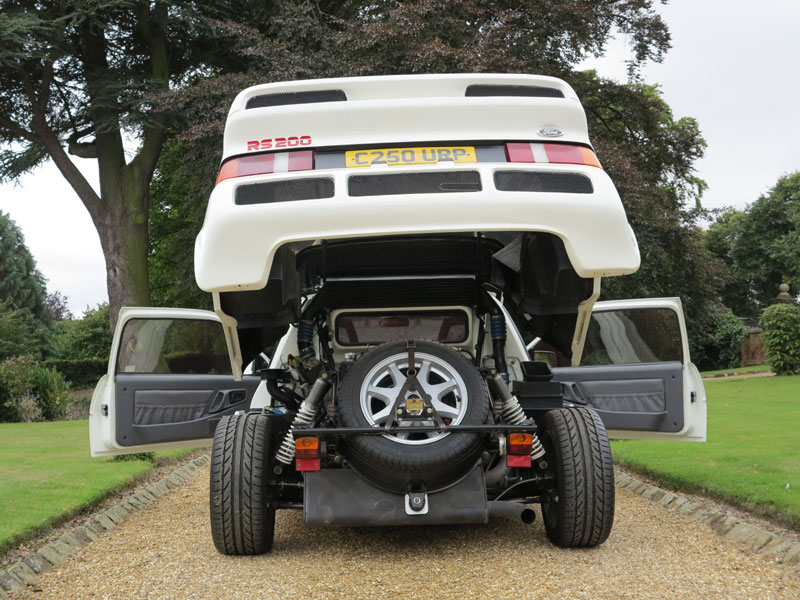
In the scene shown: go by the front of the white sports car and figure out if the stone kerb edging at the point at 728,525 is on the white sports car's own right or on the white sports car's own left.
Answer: on the white sports car's own right

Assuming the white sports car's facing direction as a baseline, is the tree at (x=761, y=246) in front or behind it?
in front

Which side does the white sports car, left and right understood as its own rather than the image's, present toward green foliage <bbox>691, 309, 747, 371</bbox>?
front

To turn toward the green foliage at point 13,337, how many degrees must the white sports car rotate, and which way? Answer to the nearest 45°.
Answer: approximately 45° to its left

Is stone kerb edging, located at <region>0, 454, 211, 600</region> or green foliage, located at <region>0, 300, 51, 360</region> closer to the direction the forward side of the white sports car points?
the green foliage

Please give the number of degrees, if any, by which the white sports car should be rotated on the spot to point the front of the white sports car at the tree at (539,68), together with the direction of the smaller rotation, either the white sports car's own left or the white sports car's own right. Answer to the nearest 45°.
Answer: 0° — it already faces it

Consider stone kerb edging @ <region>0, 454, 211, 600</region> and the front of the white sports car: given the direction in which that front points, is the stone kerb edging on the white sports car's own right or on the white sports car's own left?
on the white sports car's own left

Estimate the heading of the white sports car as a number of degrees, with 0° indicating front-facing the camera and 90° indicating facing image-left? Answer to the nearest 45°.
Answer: approximately 180°

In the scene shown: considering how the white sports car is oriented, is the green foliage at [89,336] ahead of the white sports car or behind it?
ahead

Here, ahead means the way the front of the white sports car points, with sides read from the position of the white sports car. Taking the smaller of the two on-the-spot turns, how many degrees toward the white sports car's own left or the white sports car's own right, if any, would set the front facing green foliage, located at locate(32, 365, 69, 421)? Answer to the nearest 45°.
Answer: approximately 45° to the white sports car's own left
